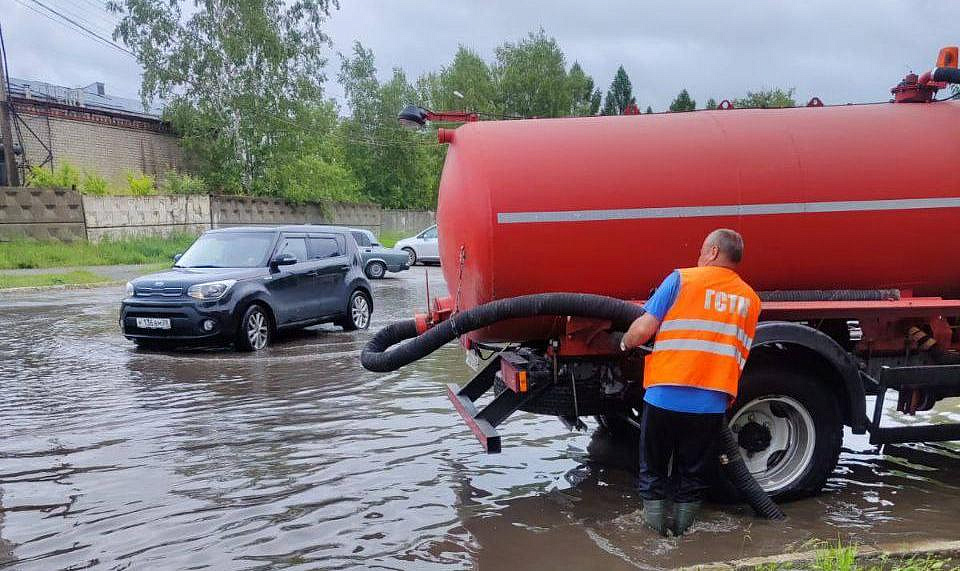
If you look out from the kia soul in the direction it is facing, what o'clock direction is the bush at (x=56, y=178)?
The bush is roughly at 4 o'clock from the kia soul.

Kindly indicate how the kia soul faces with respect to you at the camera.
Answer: facing the viewer and to the left of the viewer

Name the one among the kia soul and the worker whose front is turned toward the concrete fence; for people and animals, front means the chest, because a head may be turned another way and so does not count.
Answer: the worker

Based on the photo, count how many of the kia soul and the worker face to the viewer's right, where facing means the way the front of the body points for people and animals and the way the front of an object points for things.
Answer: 0

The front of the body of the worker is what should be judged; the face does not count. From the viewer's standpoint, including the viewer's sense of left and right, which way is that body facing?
facing away from the viewer and to the left of the viewer

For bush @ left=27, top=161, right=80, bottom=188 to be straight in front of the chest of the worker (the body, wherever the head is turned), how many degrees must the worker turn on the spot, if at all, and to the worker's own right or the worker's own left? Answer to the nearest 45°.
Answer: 0° — they already face it

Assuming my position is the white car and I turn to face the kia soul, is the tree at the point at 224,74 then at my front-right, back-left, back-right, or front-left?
back-right

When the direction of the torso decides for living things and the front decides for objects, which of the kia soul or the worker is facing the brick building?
the worker

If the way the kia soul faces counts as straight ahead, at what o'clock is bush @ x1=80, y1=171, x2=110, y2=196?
The bush is roughly at 4 o'clock from the kia soul.

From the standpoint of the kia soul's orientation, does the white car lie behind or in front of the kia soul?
behind

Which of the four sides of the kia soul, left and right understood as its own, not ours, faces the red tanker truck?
left

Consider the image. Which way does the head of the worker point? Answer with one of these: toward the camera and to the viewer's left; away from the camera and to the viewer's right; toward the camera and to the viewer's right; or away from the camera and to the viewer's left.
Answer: away from the camera and to the viewer's left

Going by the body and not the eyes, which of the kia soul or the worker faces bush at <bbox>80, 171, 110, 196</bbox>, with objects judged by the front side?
the worker
